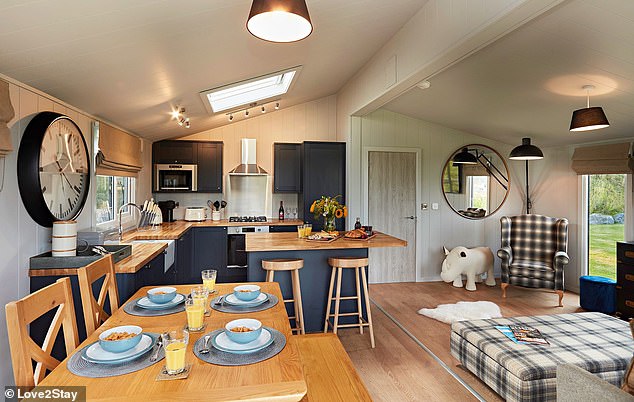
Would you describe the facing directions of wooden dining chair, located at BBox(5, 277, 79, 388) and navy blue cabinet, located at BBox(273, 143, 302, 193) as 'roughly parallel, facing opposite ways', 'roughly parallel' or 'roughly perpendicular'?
roughly perpendicular

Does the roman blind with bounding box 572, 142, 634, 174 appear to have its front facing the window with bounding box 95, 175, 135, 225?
yes

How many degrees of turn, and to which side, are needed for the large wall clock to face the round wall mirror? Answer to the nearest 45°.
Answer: approximately 45° to its left

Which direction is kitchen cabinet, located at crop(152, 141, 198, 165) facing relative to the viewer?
toward the camera

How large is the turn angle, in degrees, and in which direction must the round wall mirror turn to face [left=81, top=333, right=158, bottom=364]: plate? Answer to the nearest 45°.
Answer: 0° — it already faces it

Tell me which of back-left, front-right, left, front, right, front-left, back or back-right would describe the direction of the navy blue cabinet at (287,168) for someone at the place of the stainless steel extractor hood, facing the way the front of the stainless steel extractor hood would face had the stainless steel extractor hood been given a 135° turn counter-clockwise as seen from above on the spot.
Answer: front-right

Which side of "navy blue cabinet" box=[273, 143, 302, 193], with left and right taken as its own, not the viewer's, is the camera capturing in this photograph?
front

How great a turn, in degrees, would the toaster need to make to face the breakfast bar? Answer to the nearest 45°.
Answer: approximately 45° to its left

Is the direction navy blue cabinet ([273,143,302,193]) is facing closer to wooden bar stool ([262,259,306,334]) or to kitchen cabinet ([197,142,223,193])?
the wooden bar stool

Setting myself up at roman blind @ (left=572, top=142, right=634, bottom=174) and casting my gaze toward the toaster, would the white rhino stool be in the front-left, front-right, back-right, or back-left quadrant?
front-right

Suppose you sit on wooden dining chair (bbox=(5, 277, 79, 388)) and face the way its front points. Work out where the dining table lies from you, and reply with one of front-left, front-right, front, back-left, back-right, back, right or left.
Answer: front

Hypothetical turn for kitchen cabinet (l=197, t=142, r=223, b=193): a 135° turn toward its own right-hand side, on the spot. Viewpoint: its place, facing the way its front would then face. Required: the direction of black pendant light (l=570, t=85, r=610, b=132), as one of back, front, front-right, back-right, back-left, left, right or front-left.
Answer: back

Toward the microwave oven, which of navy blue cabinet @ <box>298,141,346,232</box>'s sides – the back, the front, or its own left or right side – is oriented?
right

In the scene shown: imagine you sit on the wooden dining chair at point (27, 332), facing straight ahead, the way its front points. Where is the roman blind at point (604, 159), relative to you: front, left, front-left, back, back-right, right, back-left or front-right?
front-left

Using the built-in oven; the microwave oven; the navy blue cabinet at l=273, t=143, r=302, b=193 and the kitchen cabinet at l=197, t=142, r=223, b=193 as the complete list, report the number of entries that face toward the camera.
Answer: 4

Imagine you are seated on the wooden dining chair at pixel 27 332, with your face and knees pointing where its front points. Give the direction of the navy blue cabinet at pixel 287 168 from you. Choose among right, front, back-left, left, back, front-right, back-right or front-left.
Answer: left

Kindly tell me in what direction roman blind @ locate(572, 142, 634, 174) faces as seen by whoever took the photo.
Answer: facing the viewer and to the left of the viewer

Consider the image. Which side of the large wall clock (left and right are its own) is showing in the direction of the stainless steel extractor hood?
left

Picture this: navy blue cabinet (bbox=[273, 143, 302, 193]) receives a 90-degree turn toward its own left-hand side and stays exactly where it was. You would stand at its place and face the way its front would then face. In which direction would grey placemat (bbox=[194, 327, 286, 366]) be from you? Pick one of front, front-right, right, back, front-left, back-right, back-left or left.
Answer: right

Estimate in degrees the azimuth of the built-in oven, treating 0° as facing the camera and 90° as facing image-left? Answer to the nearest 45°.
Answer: approximately 0°
